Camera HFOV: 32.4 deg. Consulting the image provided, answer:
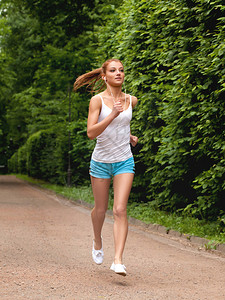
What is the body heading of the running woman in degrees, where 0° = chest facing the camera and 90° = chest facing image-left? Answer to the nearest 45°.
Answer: approximately 315°
